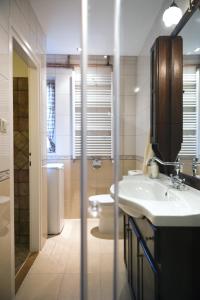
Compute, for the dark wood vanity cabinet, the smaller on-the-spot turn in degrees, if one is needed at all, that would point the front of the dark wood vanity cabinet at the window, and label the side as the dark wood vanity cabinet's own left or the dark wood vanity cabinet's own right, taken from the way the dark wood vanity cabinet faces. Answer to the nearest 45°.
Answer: approximately 45° to the dark wood vanity cabinet's own right

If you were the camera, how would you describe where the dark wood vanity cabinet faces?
facing to the left of the viewer
